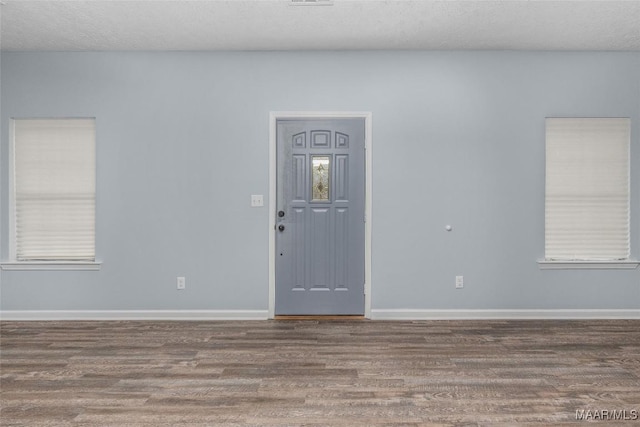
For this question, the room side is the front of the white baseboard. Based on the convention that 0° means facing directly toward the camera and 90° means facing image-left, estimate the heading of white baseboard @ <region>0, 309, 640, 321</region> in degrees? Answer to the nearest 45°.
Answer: approximately 0°

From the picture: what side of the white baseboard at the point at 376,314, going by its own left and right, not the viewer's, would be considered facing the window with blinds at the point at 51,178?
right

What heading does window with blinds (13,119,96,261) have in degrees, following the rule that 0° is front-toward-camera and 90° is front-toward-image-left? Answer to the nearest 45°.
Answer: approximately 0°
